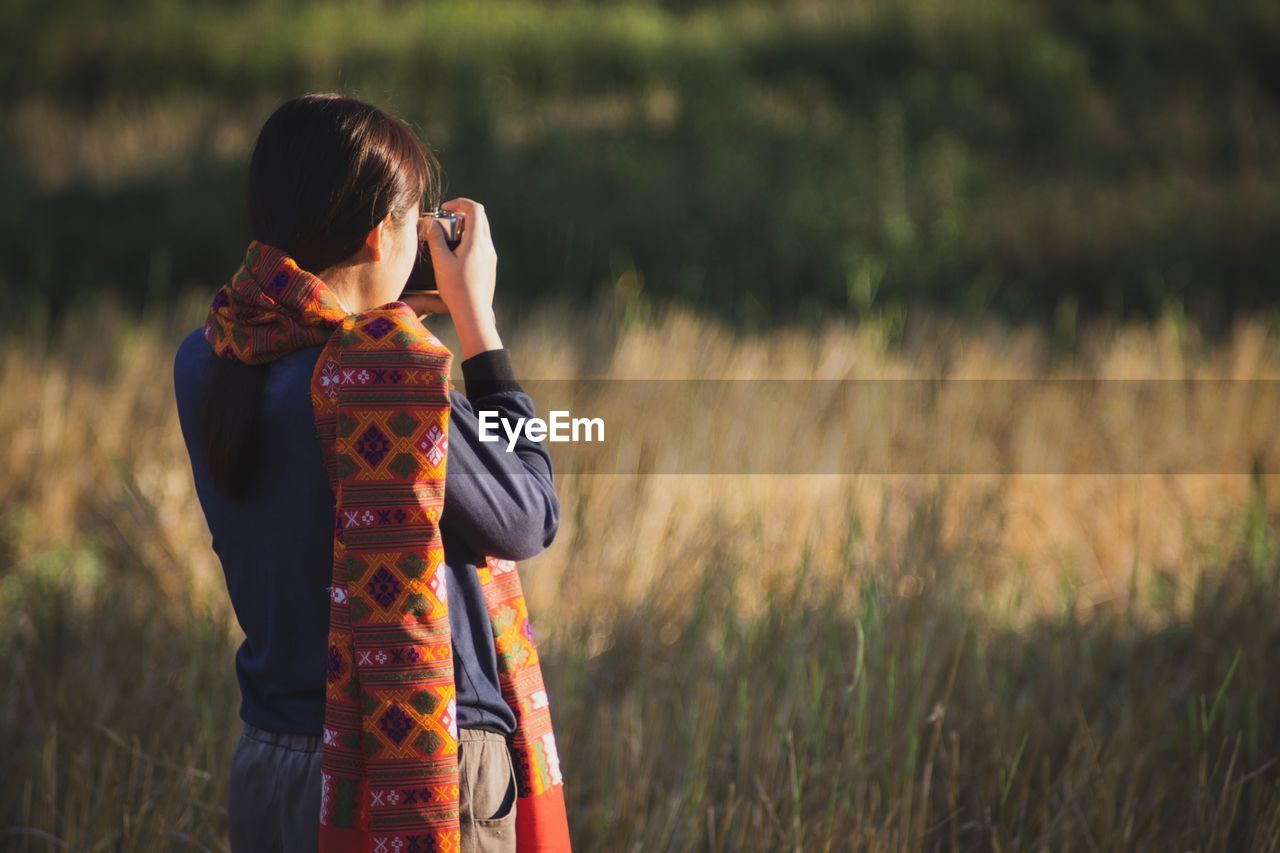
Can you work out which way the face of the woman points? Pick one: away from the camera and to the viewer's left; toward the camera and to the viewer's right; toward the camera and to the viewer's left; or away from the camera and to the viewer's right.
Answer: away from the camera and to the viewer's right

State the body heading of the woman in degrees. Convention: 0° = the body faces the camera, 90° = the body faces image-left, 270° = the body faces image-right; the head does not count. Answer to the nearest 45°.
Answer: approximately 225°
